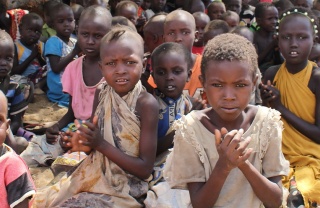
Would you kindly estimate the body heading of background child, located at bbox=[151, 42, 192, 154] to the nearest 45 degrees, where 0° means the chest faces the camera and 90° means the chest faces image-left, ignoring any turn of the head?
approximately 0°

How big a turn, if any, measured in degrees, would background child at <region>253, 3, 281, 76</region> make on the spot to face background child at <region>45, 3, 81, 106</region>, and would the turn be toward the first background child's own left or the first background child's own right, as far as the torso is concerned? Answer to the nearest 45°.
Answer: approximately 90° to the first background child's own right

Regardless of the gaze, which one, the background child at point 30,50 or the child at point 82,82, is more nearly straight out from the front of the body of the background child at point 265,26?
the child

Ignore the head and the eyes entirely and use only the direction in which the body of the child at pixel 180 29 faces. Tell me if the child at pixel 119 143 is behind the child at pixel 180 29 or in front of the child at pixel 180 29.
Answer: in front

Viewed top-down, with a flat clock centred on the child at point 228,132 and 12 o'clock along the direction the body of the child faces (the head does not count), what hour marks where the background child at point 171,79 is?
The background child is roughly at 5 o'clock from the child.

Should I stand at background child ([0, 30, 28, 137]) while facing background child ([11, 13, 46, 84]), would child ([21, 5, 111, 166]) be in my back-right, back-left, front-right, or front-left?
back-right

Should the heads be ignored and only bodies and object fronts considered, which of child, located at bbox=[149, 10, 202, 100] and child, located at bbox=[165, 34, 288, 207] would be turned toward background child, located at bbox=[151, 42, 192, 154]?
child, located at bbox=[149, 10, 202, 100]

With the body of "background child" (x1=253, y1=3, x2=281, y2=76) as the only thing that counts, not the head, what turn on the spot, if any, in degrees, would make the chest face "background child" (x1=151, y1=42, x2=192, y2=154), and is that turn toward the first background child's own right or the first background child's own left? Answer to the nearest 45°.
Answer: approximately 45° to the first background child's own right
